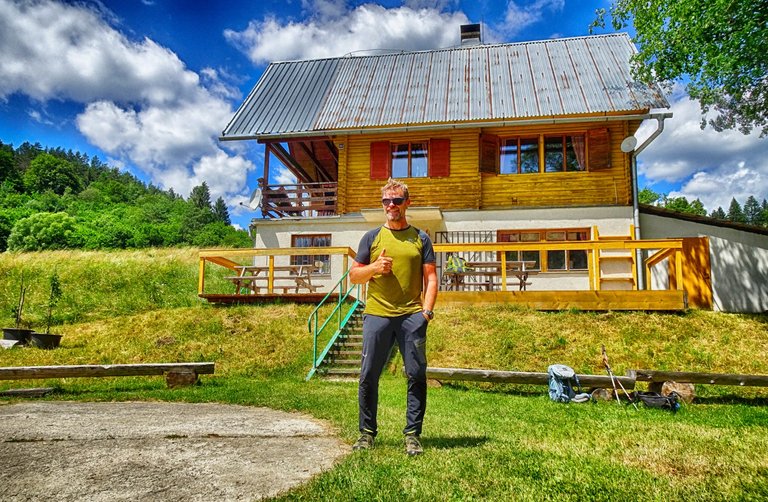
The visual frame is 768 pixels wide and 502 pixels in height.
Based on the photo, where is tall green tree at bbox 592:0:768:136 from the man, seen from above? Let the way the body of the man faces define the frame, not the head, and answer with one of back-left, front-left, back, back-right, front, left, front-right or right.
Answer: back-left

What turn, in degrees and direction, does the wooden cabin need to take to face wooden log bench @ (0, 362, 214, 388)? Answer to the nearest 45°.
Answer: approximately 45° to its right

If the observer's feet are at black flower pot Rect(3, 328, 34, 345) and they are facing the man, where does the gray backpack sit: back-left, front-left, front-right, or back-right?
front-left

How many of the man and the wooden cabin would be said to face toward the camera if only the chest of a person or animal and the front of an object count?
2

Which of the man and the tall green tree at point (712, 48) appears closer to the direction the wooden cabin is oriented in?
the man

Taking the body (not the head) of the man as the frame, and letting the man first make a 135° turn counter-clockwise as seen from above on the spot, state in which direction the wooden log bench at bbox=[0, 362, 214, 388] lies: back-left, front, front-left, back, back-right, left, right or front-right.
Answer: left

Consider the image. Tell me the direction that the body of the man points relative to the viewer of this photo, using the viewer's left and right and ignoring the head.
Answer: facing the viewer

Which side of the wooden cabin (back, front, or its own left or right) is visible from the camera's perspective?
front

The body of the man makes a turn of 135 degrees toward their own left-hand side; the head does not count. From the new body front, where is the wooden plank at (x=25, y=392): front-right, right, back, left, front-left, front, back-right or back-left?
left

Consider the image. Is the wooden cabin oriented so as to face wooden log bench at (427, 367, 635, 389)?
yes

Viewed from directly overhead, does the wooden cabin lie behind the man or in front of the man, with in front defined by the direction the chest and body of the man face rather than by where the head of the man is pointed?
behind

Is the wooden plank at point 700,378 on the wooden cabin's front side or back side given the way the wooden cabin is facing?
on the front side

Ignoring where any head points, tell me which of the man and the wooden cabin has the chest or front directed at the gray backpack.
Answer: the wooden cabin

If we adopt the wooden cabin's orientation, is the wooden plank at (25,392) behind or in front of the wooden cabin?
in front

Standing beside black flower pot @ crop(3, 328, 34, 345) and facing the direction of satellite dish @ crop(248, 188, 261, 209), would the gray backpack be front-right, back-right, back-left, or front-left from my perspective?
front-right

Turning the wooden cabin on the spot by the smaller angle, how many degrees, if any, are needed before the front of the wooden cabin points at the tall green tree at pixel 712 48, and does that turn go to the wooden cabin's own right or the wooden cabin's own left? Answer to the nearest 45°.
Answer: approximately 45° to the wooden cabin's own left
